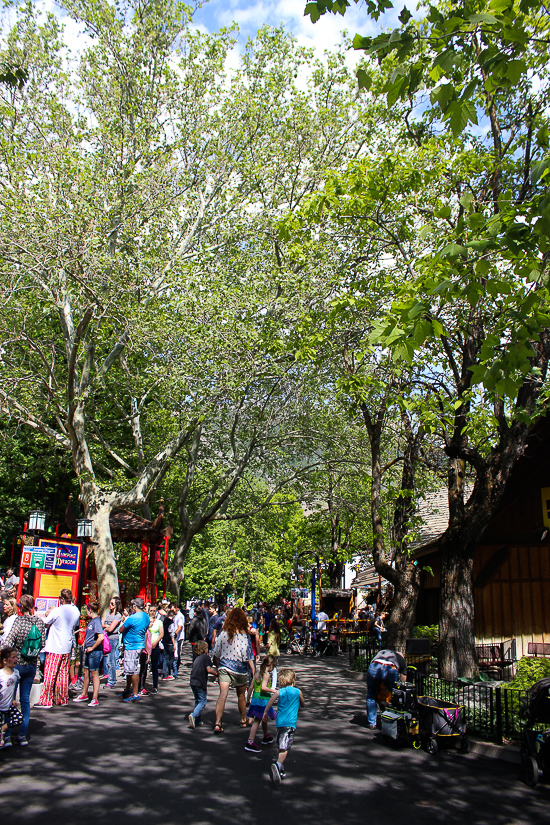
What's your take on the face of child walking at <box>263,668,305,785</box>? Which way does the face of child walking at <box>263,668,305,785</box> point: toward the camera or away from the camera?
away from the camera

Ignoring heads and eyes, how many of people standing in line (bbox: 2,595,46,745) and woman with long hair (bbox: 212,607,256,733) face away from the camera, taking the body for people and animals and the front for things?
2

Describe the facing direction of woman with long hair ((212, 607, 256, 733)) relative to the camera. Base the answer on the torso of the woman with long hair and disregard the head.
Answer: away from the camera

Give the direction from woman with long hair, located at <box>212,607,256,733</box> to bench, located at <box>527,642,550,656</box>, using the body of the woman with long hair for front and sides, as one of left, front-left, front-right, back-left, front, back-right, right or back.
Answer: front-right

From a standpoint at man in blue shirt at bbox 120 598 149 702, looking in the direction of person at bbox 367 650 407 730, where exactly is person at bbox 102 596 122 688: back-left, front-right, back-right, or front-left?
back-left

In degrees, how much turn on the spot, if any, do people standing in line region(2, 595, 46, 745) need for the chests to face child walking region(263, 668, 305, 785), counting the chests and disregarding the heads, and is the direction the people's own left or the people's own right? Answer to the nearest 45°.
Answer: approximately 135° to the people's own right

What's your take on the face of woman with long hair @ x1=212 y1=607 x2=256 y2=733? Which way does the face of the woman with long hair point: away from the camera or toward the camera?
away from the camera

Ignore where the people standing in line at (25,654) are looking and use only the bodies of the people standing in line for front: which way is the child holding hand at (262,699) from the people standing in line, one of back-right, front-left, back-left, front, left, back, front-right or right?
right

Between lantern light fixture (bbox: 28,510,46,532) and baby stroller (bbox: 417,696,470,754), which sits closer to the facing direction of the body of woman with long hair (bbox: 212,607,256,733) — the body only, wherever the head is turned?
the lantern light fixture

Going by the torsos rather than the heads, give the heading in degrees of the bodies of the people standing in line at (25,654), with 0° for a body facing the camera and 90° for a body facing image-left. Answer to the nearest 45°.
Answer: approximately 180°
